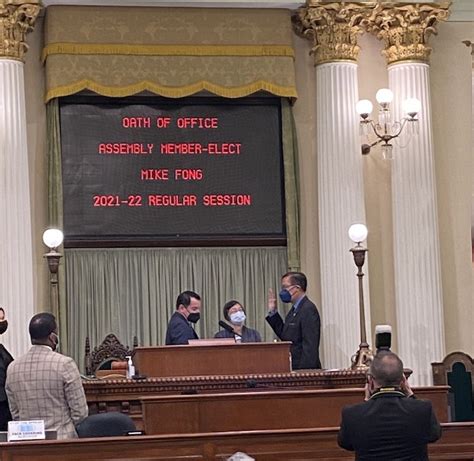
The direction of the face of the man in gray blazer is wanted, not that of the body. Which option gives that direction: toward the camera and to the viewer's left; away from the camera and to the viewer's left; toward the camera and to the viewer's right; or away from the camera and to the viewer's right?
away from the camera and to the viewer's right

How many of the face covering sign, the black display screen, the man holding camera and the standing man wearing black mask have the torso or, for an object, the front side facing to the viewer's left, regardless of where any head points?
0

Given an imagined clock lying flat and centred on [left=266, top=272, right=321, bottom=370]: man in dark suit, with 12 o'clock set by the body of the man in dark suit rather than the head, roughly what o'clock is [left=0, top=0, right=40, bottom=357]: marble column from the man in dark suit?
The marble column is roughly at 1 o'clock from the man in dark suit.

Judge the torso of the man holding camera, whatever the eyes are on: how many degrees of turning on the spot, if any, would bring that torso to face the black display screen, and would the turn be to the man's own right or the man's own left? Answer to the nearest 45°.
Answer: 0° — they already face it

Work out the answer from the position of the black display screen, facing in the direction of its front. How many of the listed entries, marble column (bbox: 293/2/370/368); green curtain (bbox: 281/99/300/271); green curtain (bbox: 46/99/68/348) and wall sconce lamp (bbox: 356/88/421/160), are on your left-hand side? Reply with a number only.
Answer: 3

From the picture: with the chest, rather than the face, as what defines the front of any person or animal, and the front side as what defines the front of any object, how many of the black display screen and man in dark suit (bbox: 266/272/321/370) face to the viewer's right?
0

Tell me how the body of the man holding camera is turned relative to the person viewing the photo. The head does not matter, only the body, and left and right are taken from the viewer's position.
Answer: facing away from the viewer

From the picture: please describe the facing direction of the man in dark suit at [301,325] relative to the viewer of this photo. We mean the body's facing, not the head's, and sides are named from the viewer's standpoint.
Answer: facing to the left of the viewer

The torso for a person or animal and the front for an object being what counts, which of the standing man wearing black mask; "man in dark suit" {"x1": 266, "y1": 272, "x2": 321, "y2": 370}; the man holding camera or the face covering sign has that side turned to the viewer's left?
the man in dark suit

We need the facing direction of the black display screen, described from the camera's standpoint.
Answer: facing the viewer

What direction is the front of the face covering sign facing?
toward the camera

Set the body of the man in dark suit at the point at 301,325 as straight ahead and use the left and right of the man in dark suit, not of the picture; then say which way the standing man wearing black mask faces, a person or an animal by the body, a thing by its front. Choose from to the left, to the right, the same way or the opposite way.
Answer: the opposite way

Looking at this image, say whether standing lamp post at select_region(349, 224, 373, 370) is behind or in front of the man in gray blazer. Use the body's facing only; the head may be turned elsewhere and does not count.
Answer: in front

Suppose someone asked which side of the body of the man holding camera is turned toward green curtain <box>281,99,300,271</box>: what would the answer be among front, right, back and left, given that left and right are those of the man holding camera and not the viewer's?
front

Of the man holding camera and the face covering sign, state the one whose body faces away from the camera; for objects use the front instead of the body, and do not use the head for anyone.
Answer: the man holding camera

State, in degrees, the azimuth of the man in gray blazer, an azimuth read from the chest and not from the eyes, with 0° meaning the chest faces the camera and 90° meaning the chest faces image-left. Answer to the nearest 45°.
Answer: approximately 225°
